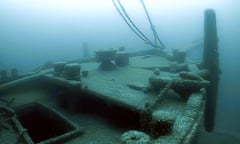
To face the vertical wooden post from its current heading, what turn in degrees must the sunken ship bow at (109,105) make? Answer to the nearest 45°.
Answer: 0° — it already faces it

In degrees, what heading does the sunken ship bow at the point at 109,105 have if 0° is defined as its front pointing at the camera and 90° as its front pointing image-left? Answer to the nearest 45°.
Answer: approximately 225°
